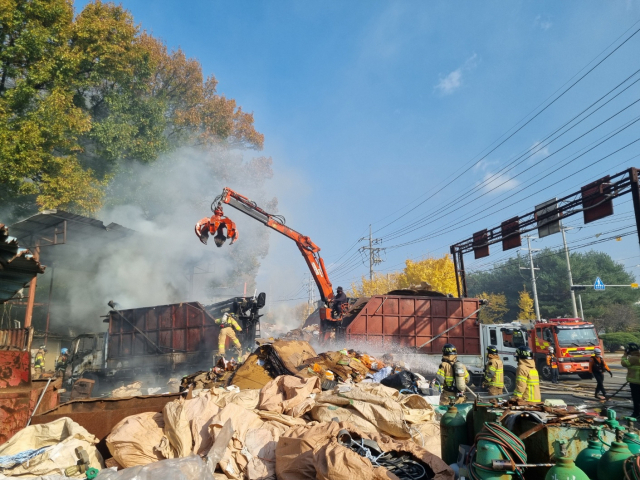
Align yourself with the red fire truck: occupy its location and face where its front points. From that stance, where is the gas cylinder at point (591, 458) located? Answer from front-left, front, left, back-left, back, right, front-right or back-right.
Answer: front-right

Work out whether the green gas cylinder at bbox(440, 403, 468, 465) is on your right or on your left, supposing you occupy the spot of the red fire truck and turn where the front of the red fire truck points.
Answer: on your right

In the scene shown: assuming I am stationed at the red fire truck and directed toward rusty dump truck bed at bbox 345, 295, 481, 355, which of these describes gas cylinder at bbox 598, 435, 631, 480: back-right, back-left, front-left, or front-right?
front-left

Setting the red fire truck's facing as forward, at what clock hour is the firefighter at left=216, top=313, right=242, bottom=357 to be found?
The firefighter is roughly at 3 o'clock from the red fire truck.

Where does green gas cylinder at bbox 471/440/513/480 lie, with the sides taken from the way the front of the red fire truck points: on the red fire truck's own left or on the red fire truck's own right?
on the red fire truck's own right

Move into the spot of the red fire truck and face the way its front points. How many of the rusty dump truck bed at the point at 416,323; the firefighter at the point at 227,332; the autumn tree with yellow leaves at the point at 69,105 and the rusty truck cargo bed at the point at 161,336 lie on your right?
4

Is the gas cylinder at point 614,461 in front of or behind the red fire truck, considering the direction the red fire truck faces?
in front

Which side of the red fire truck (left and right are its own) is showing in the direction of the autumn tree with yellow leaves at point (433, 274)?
back

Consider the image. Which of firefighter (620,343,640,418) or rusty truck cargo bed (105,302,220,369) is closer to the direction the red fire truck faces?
the firefighter

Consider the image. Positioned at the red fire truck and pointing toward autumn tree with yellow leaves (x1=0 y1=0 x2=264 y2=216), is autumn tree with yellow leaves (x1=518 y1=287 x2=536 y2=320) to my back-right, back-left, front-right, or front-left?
back-right

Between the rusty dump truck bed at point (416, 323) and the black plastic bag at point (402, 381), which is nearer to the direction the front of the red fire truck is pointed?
the black plastic bag

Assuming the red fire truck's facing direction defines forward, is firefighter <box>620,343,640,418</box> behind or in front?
in front

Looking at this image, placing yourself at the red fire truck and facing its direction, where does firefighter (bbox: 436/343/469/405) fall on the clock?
The firefighter is roughly at 2 o'clock from the red fire truck.

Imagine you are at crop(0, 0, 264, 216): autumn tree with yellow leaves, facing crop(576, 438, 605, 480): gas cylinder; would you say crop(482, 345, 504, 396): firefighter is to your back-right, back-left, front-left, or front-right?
front-left

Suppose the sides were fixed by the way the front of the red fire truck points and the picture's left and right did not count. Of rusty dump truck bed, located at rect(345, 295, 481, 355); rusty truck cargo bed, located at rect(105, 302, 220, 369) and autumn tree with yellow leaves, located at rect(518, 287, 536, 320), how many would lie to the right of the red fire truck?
2

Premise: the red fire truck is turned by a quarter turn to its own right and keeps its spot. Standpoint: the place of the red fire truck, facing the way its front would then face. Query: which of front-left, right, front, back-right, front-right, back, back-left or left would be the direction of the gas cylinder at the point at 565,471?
front-left

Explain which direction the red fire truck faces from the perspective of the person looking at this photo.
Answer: facing the viewer and to the right of the viewer

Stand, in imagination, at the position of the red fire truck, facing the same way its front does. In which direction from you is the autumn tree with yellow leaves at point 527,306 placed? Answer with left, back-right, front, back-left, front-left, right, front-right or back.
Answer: back-left

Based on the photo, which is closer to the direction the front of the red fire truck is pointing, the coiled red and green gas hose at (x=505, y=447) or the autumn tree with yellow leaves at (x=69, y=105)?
the coiled red and green gas hose
